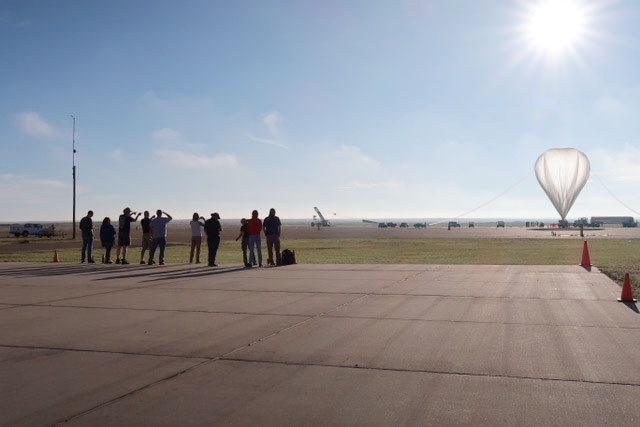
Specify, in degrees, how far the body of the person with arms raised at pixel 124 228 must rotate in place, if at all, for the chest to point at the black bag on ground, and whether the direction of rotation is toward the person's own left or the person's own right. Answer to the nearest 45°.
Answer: approximately 90° to the person's own right

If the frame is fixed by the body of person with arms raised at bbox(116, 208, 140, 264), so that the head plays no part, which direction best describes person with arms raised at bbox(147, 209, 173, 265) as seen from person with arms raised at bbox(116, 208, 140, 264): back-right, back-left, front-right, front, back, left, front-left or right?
right

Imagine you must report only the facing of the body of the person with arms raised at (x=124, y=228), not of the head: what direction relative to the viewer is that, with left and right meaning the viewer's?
facing away from the viewer and to the right of the viewer

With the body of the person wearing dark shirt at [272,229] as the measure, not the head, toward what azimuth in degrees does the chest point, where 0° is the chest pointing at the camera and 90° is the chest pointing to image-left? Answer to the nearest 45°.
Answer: approximately 180°

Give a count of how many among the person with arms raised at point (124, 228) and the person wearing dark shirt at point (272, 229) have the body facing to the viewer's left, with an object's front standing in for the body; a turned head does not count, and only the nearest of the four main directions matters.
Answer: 0

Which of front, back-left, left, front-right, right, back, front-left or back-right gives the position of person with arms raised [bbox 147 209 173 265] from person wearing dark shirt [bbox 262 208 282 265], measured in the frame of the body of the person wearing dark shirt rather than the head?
left

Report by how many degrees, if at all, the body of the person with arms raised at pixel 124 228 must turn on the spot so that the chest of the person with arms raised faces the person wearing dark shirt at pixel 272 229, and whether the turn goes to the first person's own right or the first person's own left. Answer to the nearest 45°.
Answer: approximately 90° to the first person's own right

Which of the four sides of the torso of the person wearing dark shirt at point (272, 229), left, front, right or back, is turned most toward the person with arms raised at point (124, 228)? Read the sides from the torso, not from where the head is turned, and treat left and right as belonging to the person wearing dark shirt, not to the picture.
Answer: left
